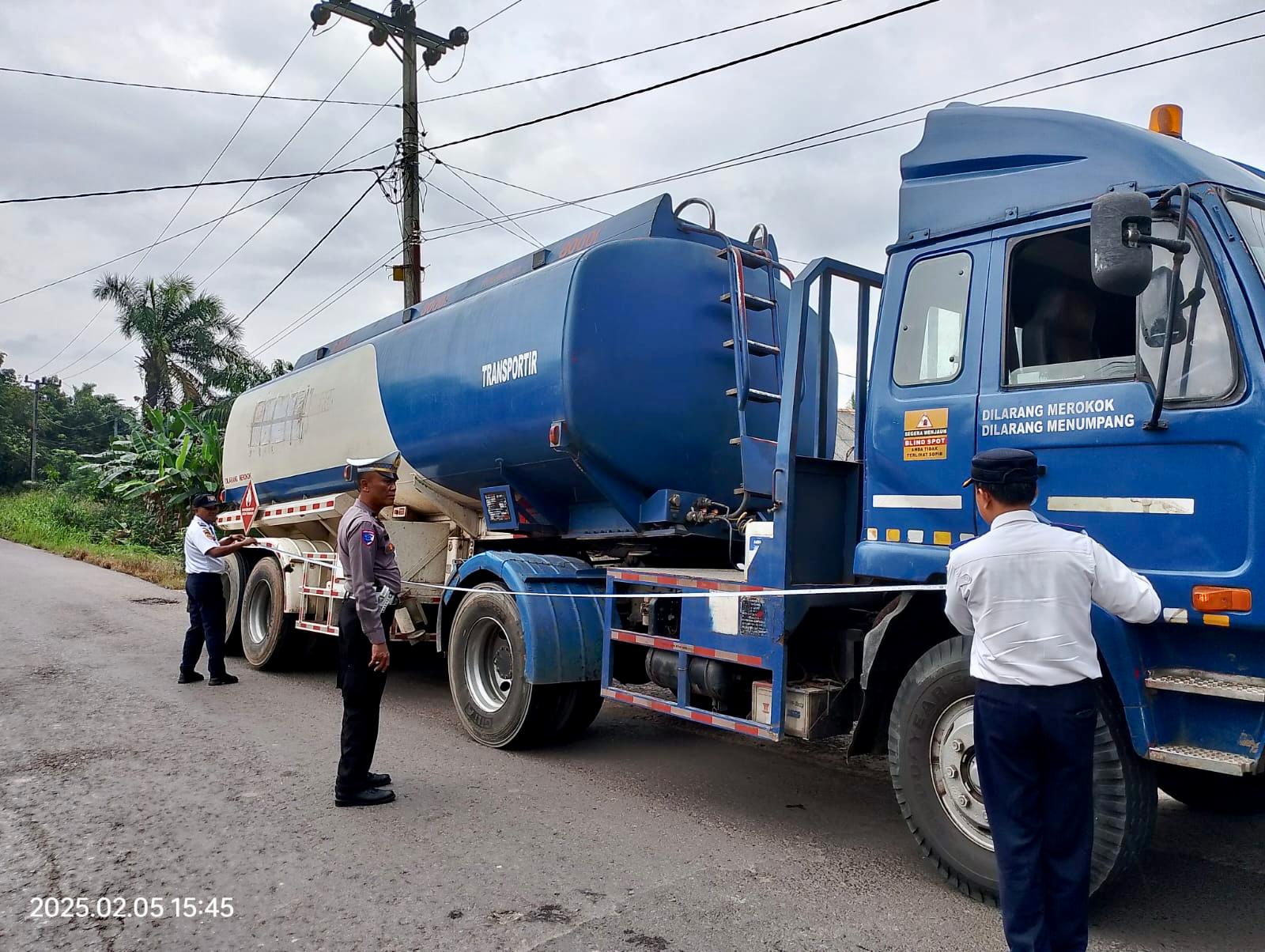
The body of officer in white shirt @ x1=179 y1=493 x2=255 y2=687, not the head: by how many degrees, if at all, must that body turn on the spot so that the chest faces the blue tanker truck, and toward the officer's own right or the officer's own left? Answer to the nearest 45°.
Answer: approximately 45° to the officer's own right

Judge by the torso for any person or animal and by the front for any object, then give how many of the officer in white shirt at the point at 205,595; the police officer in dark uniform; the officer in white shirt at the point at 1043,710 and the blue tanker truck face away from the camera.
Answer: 1

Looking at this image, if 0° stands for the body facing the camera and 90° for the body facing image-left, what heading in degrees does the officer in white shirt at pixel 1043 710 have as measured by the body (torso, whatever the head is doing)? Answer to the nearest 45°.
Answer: approximately 180°

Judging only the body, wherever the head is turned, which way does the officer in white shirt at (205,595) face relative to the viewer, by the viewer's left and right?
facing to the right of the viewer

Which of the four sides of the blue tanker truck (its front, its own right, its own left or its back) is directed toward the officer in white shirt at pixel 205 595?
back

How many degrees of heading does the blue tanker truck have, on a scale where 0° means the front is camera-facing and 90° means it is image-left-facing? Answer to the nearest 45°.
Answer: approximately 315°
